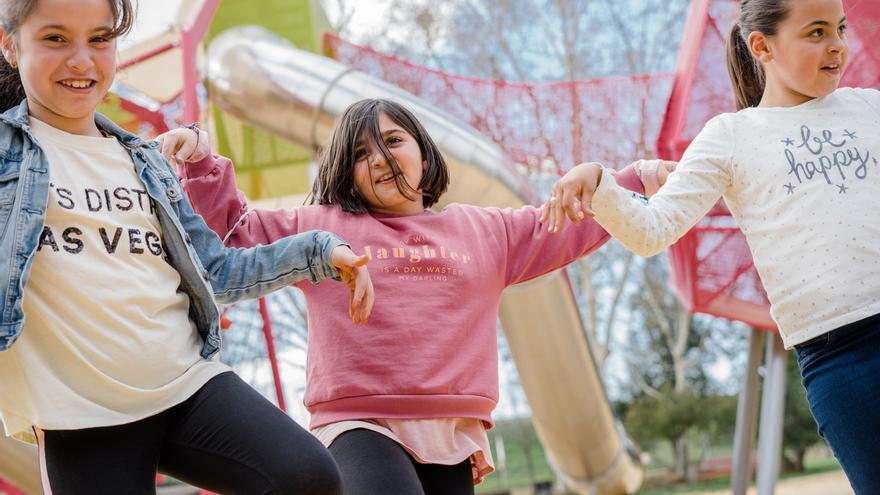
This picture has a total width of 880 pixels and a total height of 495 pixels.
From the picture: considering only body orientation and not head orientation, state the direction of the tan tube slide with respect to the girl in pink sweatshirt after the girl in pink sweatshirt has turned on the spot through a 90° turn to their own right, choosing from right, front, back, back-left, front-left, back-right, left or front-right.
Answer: right

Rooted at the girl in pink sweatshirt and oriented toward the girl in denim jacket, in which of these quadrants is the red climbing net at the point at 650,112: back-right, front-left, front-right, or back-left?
back-right

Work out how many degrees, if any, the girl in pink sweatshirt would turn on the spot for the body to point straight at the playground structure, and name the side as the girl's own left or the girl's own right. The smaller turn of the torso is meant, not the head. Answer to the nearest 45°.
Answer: approximately 180°

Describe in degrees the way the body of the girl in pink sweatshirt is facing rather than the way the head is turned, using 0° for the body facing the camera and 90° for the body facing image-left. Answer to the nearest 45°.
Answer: approximately 0°
